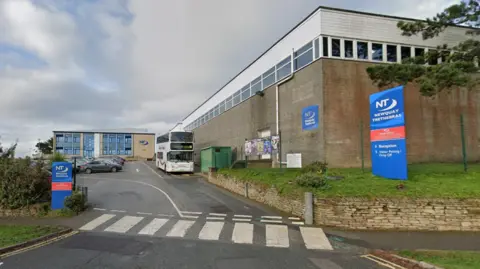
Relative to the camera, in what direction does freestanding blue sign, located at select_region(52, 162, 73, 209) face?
facing the viewer

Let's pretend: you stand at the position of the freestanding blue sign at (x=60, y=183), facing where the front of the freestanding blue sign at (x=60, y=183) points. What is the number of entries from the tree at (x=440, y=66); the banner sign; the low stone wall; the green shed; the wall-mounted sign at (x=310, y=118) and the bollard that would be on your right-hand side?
0

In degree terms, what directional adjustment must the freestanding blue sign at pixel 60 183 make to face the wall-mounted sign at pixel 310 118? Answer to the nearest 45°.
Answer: approximately 90° to its left

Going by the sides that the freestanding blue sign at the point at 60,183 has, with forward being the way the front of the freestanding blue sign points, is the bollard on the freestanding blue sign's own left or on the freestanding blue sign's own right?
on the freestanding blue sign's own left

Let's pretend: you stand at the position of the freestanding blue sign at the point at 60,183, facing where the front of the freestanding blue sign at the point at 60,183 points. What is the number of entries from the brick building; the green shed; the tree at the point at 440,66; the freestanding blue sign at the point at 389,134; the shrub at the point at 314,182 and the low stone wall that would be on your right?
0

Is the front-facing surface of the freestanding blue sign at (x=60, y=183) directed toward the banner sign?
no

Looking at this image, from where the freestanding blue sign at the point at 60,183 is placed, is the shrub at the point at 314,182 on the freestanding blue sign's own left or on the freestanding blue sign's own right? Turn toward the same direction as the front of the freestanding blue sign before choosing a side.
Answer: on the freestanding blue sign's own left

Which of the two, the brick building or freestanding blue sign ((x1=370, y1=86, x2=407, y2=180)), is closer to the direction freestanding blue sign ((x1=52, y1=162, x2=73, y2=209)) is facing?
the freestanding blue sign

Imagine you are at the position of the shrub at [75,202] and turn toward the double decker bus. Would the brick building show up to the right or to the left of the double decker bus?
right

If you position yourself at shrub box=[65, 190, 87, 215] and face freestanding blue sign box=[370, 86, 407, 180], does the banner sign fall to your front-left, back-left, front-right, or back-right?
front-left

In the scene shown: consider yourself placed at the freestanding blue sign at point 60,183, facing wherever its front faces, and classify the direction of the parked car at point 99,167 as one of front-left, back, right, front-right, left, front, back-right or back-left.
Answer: back

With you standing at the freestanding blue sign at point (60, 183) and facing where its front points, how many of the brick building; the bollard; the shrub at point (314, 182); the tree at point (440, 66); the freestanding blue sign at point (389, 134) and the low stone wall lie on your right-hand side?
0

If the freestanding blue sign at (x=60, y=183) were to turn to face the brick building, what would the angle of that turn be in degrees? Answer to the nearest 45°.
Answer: approximately 90° to its left

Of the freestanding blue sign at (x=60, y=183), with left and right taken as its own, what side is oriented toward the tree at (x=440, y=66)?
left

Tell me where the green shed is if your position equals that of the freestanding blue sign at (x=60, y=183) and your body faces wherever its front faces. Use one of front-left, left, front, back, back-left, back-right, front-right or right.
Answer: back-left

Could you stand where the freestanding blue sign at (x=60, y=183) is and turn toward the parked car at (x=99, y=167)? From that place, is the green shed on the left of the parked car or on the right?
right
